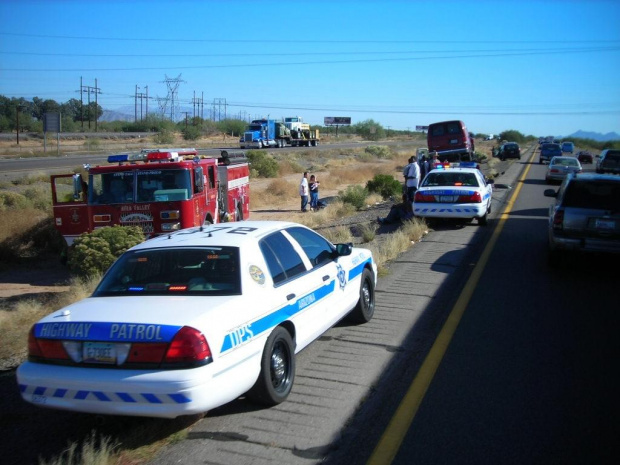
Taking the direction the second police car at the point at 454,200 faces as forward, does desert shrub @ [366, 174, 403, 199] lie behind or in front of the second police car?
in front

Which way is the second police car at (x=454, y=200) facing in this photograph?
away from the camera

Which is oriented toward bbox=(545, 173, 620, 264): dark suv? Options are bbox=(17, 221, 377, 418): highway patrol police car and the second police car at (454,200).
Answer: the highway patrol police car

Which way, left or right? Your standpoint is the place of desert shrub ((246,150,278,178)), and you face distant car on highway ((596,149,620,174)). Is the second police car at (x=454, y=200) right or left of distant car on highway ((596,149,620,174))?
right

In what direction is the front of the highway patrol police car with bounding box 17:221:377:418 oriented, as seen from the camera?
facing away from the viewer and to the right of the viewer

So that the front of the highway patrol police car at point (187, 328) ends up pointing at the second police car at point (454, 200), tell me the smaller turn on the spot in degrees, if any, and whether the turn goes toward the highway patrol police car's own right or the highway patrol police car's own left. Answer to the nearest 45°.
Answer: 0° — it already faces it

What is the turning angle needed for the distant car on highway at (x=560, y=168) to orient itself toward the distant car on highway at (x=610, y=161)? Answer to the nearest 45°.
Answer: approximately 90° to its right

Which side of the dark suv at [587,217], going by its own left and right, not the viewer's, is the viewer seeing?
back

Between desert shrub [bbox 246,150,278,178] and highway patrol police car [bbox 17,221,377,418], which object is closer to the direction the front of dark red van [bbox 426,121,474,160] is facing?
the desert shrub

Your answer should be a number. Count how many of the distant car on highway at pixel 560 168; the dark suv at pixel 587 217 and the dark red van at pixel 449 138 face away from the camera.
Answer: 3

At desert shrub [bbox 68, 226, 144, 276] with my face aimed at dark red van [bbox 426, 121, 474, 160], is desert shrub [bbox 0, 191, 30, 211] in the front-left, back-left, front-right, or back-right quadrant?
front-left

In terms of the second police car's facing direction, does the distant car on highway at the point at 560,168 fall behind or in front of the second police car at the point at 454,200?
in front

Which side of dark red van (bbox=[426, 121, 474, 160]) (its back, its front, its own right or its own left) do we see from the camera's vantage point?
back

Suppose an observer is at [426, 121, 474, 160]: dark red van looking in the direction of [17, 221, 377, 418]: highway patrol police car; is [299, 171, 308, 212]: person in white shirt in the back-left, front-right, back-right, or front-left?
front-right

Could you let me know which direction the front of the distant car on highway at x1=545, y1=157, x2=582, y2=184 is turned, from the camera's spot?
facing away from the viewer

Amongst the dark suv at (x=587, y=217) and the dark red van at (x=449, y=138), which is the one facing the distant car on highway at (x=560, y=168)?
the dark suv at (x=587, y=217)

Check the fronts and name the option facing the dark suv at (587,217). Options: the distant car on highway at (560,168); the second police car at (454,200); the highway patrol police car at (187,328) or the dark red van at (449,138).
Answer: the highway patrol police car

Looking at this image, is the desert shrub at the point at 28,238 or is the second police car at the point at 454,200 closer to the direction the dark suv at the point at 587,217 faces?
the second police car

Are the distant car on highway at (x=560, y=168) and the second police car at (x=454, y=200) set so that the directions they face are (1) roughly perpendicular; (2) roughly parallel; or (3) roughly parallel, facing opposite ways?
roughly parallel

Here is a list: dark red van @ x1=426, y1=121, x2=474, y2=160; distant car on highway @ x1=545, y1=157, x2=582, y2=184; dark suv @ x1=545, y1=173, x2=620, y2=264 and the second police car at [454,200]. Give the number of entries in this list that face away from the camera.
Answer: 4
